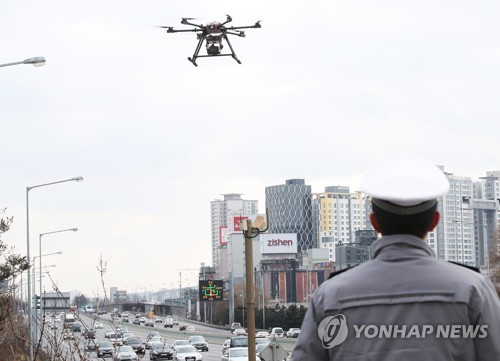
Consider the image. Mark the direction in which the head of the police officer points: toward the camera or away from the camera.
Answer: away from the camera

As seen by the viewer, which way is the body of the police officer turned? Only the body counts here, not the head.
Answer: away from the camera

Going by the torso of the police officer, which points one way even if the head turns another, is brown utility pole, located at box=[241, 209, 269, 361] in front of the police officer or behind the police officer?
in front

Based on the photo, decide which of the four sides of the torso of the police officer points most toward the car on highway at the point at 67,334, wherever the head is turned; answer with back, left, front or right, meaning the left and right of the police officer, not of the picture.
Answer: front

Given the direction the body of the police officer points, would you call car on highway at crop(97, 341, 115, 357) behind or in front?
in front
